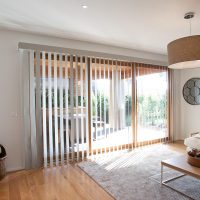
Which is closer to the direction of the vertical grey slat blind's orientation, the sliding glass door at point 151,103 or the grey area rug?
the grey area rug

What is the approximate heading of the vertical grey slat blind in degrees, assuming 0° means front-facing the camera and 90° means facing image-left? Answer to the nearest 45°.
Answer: approximately 315°

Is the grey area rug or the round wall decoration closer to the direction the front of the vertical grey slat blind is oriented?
the grey area rug

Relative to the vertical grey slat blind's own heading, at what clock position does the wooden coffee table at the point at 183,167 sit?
The wooden coffee table is roughly at 12 o'clock from the vertical grey slat blind.

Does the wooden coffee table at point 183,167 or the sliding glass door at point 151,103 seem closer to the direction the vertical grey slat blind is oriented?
the wooden coffee table

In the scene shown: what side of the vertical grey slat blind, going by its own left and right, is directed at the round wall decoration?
left

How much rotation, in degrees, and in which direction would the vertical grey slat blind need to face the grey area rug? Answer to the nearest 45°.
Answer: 0° — it already faces it
